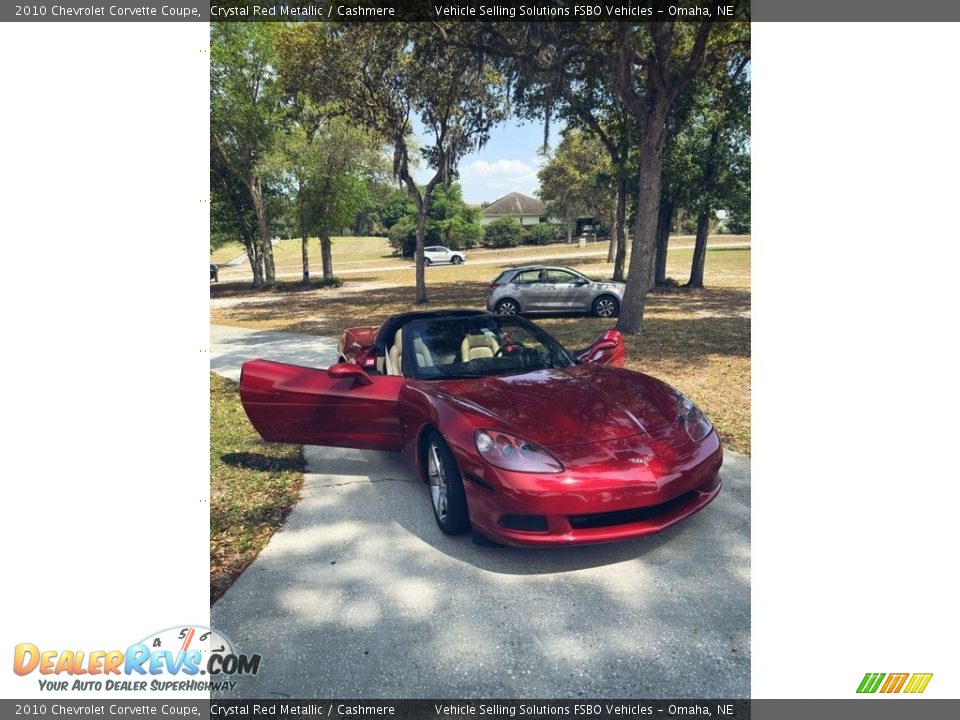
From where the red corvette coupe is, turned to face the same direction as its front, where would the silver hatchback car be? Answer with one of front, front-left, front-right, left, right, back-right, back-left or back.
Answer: back-left

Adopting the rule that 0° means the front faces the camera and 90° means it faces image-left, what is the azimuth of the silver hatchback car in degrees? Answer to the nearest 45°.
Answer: approximately 270°

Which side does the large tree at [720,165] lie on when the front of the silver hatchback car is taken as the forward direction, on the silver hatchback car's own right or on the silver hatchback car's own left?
on the silver hatchback car's own left

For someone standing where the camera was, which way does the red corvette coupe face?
facing the viewer and to the right of the viewer

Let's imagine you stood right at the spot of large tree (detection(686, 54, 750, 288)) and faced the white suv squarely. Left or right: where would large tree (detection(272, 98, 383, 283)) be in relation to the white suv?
left

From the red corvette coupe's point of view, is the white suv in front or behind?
behind

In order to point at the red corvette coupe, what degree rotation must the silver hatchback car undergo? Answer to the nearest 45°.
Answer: approximately 90° to its right

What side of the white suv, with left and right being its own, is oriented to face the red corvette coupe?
right

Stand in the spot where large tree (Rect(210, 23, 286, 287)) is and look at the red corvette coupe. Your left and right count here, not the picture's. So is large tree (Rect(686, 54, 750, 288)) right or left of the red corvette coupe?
left

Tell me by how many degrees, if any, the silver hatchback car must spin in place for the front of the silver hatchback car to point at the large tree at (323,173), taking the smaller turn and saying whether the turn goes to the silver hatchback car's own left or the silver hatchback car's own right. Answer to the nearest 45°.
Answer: approximately 135° to the silver hatchback car's own left

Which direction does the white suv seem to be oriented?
to the viewer's right

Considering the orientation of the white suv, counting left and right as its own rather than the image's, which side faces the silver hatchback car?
right
